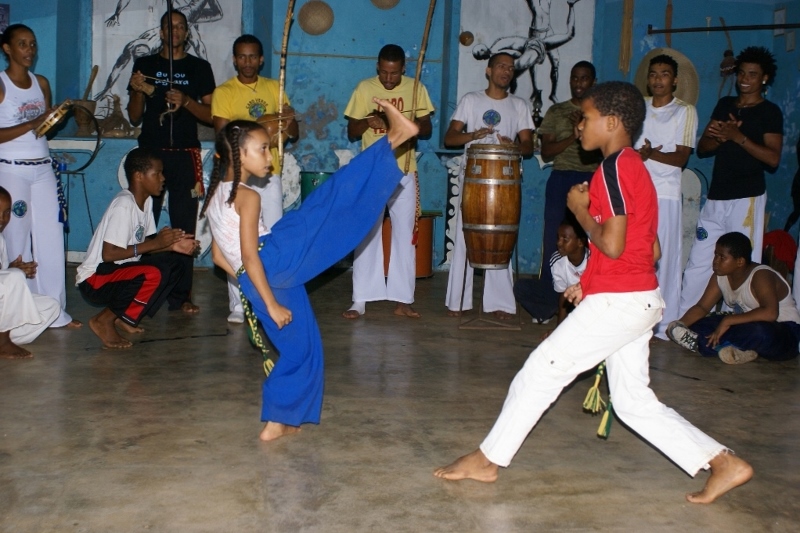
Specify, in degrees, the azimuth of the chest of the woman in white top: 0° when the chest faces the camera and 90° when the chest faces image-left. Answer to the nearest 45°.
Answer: approximately 315°

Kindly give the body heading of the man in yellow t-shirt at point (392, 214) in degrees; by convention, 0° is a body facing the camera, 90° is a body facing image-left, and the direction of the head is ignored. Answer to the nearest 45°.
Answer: approximately 0°

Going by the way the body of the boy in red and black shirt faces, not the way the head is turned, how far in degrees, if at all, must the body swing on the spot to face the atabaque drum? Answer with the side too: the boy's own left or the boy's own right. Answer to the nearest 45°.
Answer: approximately 90° to the boy's own right

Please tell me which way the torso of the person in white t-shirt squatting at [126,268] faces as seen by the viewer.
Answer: to the viewer's right

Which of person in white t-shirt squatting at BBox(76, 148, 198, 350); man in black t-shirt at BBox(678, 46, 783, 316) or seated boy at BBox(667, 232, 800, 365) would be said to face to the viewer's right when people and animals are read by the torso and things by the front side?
person in white t-shirt squatting at BBox(76, 148, 198, 350)

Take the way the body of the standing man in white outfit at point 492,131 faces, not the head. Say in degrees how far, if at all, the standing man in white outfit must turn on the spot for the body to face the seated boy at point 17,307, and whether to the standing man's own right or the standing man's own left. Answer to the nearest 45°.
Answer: approximately 45° to the standing man's own right

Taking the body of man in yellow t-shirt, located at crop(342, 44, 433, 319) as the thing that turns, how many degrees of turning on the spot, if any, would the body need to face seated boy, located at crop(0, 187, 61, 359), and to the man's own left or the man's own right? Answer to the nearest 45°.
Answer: approximately 45° to the man's own right

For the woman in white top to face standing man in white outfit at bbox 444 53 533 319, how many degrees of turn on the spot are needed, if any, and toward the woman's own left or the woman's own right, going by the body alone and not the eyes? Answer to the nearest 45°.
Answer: approximately 45° to the woman's own left

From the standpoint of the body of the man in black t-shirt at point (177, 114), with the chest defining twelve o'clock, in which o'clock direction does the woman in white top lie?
The woman in white top is roughly at 2 o'clock from the man in black t-shirt.

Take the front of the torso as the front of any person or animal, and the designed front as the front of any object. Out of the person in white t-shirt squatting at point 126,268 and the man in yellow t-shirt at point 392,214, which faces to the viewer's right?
the person in white t-shirt squatting
